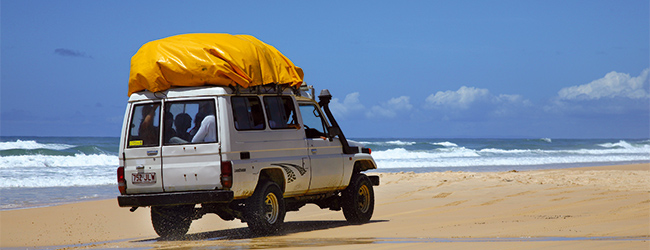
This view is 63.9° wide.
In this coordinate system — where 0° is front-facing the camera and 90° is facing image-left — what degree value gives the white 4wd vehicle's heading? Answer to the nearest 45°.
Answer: approximately 225°
